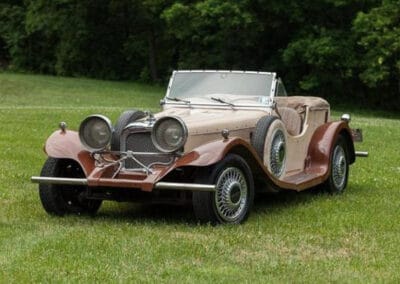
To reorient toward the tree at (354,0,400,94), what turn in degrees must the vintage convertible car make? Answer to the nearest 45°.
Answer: approximately 135° to its right
